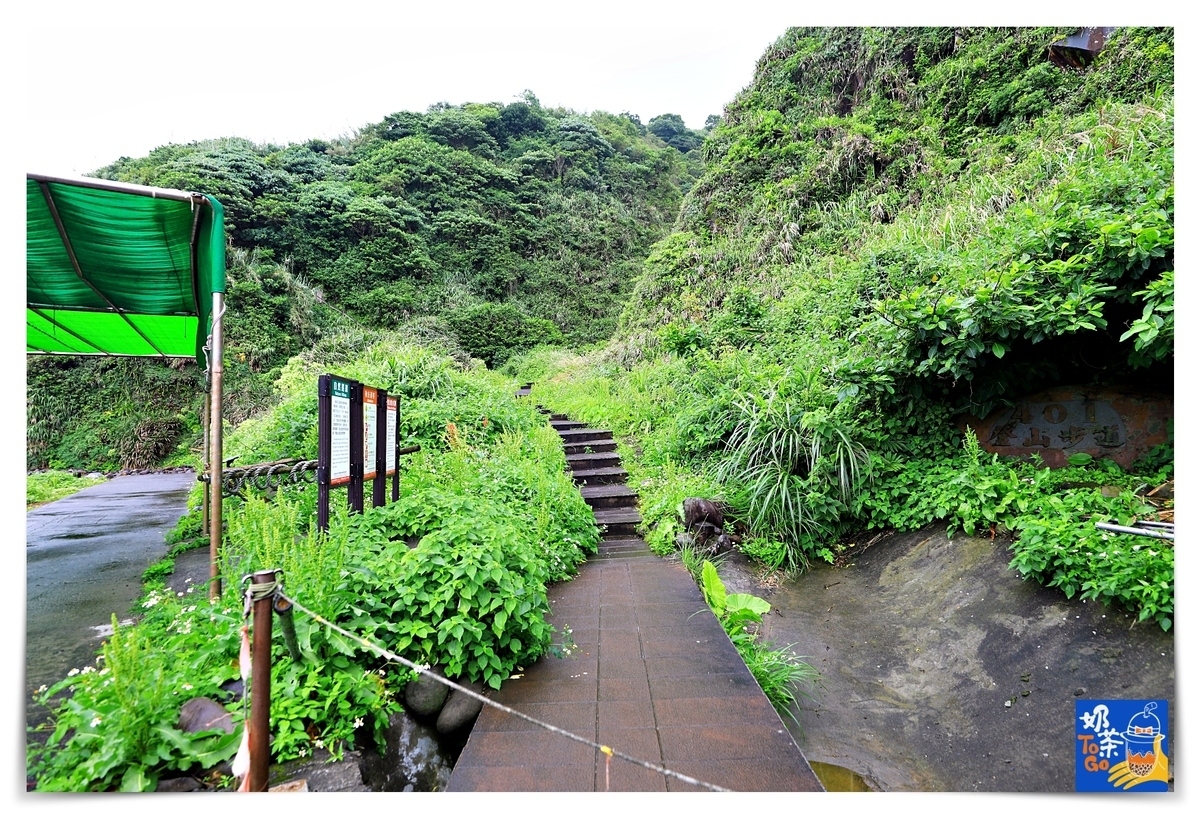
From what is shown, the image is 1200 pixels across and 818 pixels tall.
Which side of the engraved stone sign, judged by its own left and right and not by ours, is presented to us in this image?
front

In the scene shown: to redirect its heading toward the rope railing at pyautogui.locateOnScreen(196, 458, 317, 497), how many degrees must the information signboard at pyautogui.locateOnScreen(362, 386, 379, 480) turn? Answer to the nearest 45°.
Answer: approximately 180°

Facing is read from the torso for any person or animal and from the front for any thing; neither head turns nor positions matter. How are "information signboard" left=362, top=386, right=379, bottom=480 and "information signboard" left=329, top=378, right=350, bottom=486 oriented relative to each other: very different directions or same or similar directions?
same or similar directions

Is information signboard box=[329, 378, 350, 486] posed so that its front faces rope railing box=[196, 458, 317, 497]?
no

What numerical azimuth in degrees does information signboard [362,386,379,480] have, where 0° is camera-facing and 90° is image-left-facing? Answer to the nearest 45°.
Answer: approximately 315°

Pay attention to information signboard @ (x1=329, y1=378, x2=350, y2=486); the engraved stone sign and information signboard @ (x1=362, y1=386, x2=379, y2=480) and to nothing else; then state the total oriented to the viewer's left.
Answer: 0

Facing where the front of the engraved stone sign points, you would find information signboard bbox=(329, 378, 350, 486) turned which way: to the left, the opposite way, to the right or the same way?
to the left

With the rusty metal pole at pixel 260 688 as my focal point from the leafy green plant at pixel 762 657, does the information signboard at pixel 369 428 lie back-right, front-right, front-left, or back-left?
front-right

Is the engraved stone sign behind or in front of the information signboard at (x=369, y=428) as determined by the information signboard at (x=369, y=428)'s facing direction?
in front

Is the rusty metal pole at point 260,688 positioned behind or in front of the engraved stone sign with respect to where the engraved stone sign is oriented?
in front

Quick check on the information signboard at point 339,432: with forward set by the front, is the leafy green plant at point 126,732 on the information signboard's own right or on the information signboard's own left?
on the information signboard's own right

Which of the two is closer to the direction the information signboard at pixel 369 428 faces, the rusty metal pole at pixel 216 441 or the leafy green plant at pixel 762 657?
the leafy green plant

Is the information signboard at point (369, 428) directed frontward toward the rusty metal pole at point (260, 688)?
no

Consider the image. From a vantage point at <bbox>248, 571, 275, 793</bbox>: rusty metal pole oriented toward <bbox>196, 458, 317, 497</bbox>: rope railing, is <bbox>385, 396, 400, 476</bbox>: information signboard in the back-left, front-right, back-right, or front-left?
front-right

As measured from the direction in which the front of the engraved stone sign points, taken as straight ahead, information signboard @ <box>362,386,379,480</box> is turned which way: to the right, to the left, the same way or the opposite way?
to the left

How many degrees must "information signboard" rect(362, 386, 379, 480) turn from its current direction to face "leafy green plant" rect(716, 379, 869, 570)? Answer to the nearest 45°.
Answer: approximately 45° to its left

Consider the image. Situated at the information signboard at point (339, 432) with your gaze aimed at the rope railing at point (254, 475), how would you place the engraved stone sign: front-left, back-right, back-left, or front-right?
back-right

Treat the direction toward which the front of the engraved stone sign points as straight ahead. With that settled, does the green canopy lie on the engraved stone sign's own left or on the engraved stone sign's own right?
on the engraved stone sign's own right

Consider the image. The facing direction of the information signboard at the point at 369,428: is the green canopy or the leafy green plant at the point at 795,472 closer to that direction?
the leafy green plant

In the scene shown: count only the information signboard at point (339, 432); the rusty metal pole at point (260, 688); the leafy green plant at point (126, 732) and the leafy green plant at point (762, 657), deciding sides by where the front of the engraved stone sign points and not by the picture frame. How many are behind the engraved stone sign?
0
